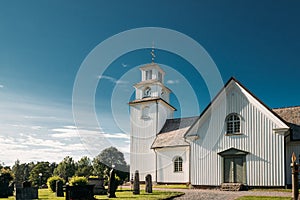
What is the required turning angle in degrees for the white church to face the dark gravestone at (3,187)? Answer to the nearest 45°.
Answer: approximately 45° to its right

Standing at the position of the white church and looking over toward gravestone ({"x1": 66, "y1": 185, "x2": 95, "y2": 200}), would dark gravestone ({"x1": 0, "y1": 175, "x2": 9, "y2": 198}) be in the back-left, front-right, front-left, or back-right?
front-right

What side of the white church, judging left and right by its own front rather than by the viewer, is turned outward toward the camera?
front

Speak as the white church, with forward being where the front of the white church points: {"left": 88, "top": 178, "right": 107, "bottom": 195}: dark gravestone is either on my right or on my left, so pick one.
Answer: on my right

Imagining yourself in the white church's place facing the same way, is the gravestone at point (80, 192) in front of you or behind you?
in front

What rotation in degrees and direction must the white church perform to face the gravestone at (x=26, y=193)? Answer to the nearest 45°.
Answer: approximately 45° to its right
